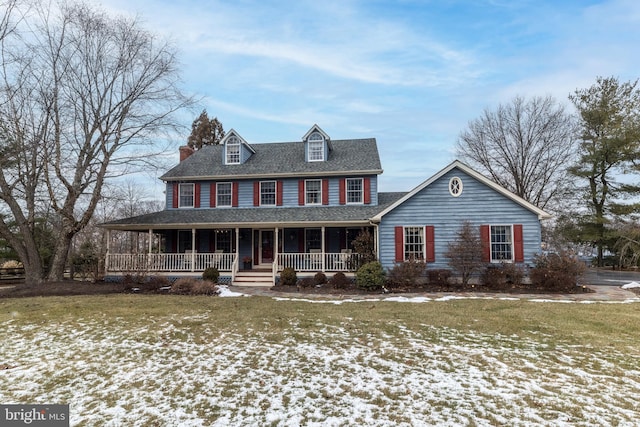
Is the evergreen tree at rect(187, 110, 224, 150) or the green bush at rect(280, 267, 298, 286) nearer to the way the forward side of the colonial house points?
the green bush

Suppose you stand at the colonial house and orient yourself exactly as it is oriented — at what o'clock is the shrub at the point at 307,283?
The shrub is roughly at 12 o'clock from the colonial house.

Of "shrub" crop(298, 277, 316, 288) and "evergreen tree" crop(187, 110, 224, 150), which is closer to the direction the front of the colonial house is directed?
the shrub

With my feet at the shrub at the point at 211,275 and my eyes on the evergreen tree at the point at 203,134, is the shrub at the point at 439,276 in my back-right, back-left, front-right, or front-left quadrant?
back-right

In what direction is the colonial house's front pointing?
toward the camera

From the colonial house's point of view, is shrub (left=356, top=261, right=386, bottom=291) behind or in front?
in front

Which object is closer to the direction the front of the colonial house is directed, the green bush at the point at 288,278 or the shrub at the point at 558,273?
the green bush

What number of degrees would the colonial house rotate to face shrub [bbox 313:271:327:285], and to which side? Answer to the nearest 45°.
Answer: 0° — it already faces it
